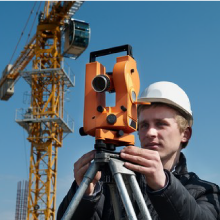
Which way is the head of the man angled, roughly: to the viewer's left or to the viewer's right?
to the viewer's left

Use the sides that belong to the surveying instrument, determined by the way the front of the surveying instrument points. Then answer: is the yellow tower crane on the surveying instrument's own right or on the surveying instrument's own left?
on the surveying instrument's own right

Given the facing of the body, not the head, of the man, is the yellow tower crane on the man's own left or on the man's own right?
on the man's own right

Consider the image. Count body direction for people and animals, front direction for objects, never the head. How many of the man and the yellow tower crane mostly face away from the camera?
0

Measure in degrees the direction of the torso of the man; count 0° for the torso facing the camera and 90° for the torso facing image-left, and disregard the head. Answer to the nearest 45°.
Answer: approximately 45°

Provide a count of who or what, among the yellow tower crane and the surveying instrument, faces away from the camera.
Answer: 0
